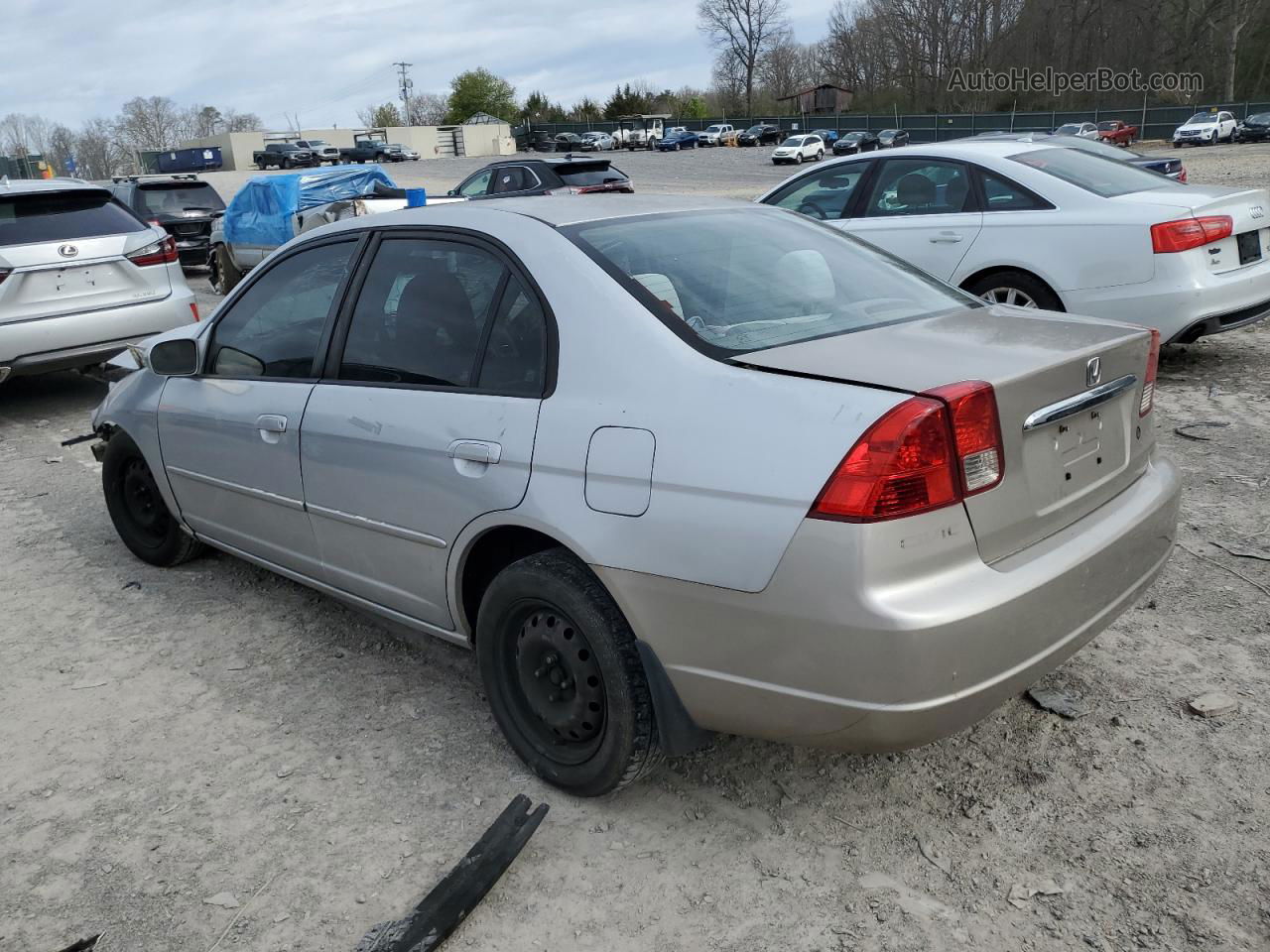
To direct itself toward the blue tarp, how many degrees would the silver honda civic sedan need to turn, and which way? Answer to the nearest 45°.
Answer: approximately 45° to its right

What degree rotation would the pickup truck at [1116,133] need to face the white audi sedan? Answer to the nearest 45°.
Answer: approximately 45° to its left

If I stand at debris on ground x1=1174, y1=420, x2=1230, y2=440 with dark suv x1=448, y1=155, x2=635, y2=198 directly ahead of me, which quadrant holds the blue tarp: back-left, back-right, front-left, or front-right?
front-left

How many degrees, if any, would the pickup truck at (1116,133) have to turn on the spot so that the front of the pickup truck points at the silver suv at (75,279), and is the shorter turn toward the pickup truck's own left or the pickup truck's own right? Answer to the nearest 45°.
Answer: approximately 45° to the pickup truck's own left

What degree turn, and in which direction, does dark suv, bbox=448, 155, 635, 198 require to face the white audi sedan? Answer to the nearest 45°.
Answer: approximately 135° to its left

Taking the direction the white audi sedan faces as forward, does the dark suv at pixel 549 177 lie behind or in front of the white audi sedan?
in front

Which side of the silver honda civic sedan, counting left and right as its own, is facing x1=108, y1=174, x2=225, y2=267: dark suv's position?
front

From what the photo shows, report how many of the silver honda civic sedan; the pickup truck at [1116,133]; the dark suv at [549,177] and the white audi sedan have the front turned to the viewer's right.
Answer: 0

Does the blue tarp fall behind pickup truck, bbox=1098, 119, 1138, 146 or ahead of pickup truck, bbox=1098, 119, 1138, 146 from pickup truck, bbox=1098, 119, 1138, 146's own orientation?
ahead

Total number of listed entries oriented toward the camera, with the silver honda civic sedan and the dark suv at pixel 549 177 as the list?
0

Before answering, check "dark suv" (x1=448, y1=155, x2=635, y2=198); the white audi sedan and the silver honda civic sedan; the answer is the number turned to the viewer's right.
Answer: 0

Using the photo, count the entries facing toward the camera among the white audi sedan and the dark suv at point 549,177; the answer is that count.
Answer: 0

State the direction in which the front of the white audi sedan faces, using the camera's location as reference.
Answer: facing away from the viewer and to the left of the viewer

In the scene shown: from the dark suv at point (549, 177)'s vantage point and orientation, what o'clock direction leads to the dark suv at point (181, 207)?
the dark suv at point (181, 207) is roughly at 11 o'clock from the dark suv at point (549, 177).

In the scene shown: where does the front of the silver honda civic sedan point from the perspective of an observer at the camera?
facing away from the viewer and to the left of the viewer

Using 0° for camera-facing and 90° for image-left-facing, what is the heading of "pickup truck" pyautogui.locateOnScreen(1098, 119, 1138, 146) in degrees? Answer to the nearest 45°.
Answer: approximately 45°

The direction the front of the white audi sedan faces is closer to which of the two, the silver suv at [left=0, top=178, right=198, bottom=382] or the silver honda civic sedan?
the silver suv
